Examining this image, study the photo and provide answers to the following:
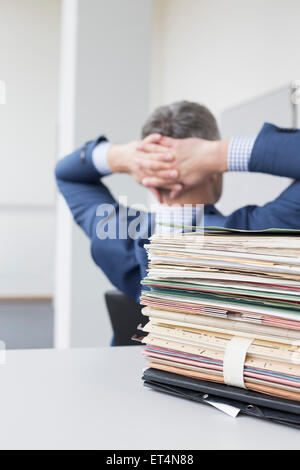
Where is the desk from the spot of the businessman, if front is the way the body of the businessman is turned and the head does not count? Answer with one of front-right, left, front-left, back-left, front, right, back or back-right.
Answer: back

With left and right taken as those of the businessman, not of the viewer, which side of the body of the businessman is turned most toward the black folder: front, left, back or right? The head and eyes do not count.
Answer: back

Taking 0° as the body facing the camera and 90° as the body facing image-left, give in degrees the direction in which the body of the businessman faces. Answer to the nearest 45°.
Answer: approximately 180°
